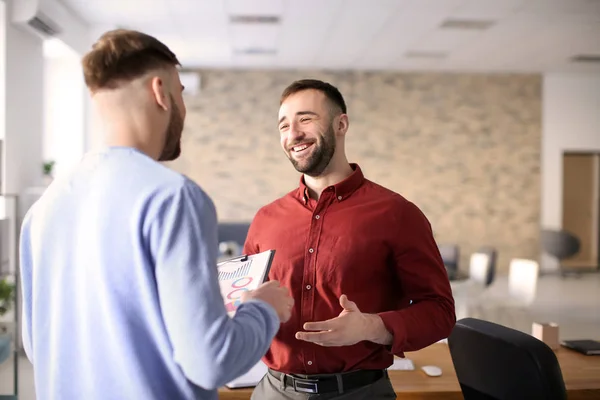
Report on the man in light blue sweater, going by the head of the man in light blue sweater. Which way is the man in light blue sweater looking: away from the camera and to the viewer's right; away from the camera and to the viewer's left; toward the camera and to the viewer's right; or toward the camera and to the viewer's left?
away from the camera and to the viewer's right

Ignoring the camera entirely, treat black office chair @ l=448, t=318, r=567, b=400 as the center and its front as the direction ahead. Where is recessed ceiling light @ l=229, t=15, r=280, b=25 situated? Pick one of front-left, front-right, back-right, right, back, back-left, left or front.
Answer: left

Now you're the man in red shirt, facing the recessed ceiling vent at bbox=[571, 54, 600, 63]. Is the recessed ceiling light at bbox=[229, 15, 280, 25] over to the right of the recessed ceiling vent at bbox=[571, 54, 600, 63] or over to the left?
left

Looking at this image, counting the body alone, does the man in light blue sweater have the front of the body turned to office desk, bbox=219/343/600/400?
yes

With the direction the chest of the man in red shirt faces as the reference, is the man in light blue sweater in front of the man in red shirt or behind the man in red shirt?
in front

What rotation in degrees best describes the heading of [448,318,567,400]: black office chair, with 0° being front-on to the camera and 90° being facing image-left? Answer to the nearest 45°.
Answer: approximately 225°

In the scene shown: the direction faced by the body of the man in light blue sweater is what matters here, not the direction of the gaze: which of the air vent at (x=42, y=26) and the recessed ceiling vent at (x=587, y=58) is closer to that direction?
the recessed ceiling vent

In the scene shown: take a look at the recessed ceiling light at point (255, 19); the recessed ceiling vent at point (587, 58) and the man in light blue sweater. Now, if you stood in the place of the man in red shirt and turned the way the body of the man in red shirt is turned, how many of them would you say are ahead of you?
1

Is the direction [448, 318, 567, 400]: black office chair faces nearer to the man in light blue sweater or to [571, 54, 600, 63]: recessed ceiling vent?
the recessed ceiling vent

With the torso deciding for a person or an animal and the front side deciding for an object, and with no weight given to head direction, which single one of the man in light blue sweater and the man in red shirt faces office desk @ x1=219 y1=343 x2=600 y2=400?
the man in light blue sweater

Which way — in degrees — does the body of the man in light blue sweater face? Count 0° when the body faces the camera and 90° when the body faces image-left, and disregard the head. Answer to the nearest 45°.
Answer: approximately 225°

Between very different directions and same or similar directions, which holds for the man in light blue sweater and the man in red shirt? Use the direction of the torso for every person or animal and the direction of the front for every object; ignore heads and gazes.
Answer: very different directions

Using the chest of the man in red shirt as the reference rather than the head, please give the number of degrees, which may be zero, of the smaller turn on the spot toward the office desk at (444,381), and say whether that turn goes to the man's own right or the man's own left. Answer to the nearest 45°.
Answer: approximately 180°

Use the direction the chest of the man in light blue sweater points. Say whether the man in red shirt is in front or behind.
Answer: in front

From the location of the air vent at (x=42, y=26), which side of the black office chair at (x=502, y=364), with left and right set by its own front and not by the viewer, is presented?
left

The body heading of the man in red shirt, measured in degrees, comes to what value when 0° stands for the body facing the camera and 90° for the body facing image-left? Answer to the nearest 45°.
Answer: approximately 45°
